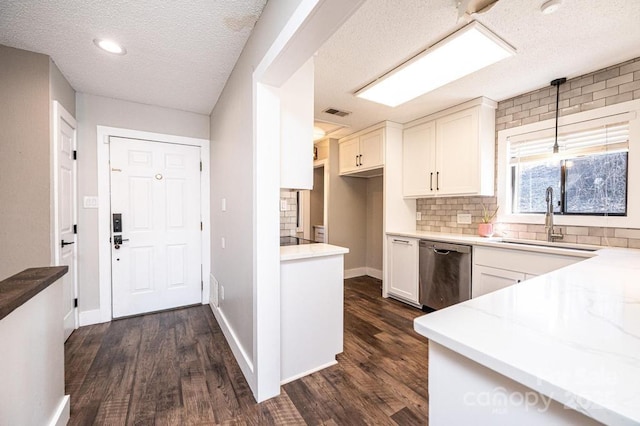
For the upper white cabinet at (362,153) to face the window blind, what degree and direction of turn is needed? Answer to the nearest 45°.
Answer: approximately 90° to its left

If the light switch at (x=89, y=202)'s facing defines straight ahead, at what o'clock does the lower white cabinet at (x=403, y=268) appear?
The lower white cabinet is roughly at 10 o'clock from the light switch.

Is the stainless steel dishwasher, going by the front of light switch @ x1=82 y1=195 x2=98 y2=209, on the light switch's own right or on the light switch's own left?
on the light switch's own left

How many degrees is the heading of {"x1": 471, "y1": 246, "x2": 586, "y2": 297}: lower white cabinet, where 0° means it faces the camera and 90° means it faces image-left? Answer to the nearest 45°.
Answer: approximately 45°

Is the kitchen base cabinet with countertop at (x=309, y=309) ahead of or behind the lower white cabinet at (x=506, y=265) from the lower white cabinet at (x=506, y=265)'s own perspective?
ahead

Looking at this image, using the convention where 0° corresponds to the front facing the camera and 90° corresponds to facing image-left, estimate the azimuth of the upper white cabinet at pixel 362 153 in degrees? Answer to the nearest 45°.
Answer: approximately 45°
